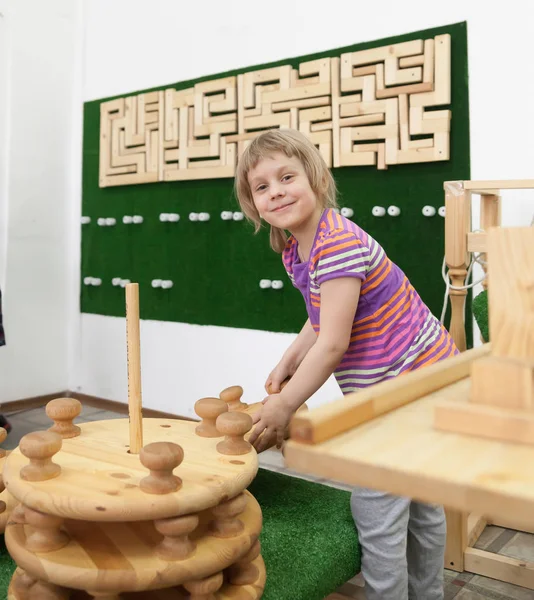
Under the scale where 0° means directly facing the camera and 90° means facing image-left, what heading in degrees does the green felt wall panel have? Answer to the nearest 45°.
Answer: approximately 45°

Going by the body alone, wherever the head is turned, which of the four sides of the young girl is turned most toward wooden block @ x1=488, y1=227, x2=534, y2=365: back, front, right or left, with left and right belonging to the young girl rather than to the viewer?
left

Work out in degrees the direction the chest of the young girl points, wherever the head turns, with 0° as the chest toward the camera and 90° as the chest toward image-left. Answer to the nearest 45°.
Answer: approximately 90°

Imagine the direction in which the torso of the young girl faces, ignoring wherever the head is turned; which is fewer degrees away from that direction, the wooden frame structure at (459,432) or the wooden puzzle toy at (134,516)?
the wooden puzzle toy

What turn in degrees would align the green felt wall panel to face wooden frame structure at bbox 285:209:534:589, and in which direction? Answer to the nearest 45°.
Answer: approximately 45° to its left

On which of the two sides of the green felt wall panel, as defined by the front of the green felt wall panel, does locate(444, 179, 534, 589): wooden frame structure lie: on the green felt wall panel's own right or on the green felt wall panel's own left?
on the green felt wall panel's own left

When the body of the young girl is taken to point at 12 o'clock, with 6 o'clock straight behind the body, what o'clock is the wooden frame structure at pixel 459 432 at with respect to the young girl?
The wooden frame structure is roughly at 9 o'clock from the young girl.

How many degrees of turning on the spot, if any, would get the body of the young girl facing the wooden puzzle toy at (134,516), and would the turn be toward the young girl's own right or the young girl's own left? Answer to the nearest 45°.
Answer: approximately 45° to the young girl's own left
